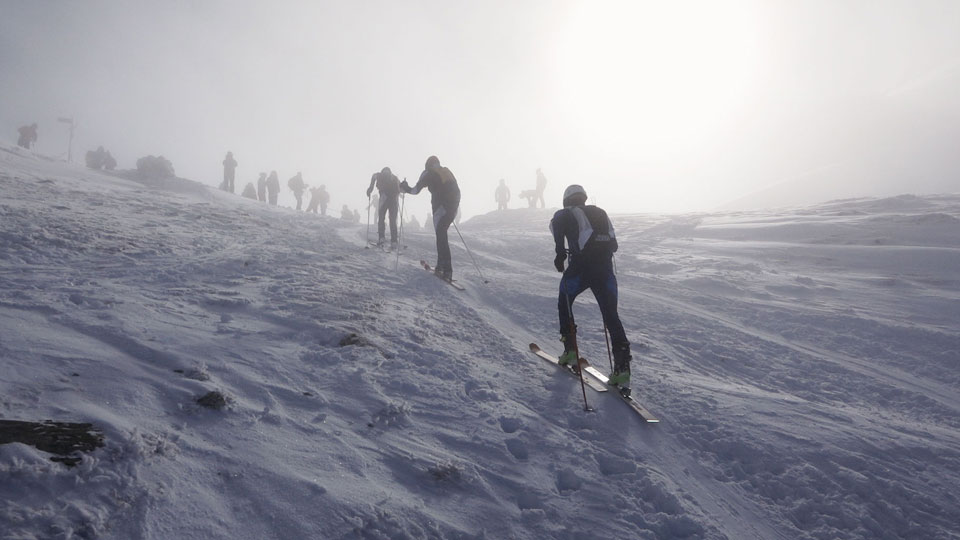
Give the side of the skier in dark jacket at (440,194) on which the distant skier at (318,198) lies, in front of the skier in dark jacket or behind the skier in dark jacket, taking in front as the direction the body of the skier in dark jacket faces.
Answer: in front

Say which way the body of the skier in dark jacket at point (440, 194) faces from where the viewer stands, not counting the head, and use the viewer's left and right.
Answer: facing away from the viewer and to the left of the viewer

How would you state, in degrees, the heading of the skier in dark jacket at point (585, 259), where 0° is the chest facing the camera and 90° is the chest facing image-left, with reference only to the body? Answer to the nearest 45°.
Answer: approximately 135°

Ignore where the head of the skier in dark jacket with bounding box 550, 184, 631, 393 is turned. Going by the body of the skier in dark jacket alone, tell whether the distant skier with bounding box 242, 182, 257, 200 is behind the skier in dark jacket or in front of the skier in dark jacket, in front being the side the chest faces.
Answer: in front

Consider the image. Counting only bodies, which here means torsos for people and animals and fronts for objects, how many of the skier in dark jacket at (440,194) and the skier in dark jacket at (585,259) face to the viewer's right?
0

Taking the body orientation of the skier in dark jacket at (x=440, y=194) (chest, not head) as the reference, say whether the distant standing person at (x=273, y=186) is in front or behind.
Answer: in front
